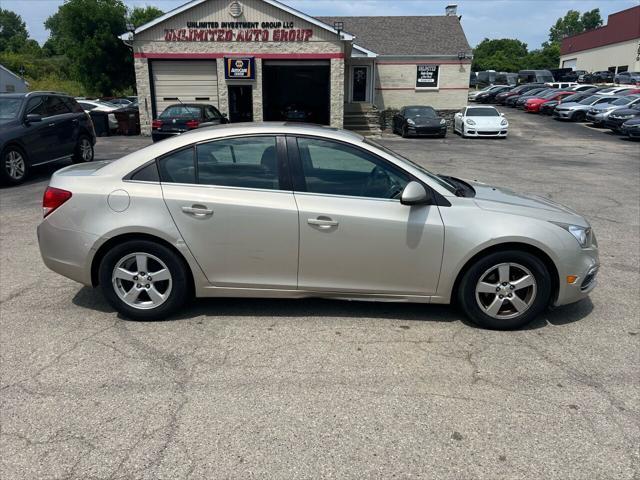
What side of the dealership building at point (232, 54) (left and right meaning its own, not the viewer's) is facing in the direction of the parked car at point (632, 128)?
left

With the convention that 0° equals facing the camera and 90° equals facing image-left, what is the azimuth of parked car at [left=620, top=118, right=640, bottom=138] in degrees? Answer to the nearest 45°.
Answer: approximately 45°

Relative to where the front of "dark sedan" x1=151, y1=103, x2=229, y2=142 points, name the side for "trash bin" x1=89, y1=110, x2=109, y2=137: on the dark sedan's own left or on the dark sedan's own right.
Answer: on the dark sedan's own left

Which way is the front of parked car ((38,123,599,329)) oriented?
to the viewer's right

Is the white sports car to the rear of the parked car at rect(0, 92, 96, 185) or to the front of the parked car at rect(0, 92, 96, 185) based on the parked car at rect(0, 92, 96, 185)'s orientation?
to the rear

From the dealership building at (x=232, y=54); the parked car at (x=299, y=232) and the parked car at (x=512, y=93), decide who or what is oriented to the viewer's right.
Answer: the parked car at (x=299, y=232)

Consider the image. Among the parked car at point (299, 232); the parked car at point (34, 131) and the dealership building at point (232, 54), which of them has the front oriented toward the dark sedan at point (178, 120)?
the dealership building

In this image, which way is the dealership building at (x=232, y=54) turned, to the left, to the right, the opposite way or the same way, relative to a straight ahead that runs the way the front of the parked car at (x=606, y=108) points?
to the left

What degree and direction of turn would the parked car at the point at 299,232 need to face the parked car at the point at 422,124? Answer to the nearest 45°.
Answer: approximately 90° to its left

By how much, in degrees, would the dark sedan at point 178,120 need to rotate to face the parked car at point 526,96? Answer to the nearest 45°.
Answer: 0° — it already faces it

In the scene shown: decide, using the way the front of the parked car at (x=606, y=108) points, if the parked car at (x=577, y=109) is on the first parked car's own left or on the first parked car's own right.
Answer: on the first parked car's own right
